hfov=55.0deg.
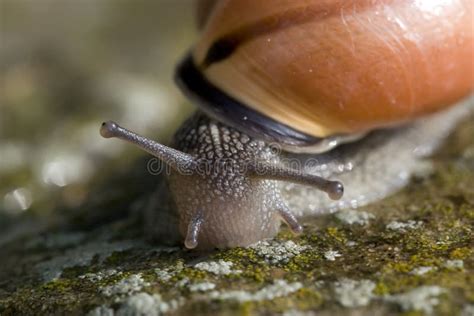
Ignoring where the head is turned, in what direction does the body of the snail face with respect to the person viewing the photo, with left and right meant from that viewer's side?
facing the viewer and to the left of the viewer
